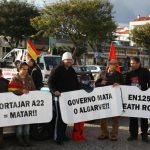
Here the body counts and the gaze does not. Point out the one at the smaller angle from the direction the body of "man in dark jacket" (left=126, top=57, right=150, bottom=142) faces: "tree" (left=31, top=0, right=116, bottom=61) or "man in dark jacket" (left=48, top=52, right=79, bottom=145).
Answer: the man in dark jacket

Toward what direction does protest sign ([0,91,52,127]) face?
toward the camera

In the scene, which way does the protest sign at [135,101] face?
toward the camera

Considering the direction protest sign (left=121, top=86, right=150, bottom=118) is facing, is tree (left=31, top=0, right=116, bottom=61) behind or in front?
behind

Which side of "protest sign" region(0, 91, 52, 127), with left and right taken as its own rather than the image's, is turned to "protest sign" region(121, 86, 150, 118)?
left

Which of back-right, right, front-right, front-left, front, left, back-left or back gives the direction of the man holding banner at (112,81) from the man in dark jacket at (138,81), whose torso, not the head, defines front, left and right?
front-right

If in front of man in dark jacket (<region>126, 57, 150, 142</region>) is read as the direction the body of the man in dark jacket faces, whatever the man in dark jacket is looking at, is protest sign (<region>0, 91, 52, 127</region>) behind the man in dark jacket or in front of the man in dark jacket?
in front

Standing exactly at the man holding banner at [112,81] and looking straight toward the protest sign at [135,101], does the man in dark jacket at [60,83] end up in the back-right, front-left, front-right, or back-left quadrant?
back-right

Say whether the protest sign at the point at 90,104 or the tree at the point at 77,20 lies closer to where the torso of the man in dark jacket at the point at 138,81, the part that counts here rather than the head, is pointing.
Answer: the protest sign

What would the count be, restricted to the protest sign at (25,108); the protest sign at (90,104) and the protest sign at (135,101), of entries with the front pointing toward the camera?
3

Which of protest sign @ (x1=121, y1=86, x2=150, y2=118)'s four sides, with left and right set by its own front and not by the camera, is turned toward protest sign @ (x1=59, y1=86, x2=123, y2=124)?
right

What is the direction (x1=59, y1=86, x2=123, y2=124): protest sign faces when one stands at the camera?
facing the viewer
